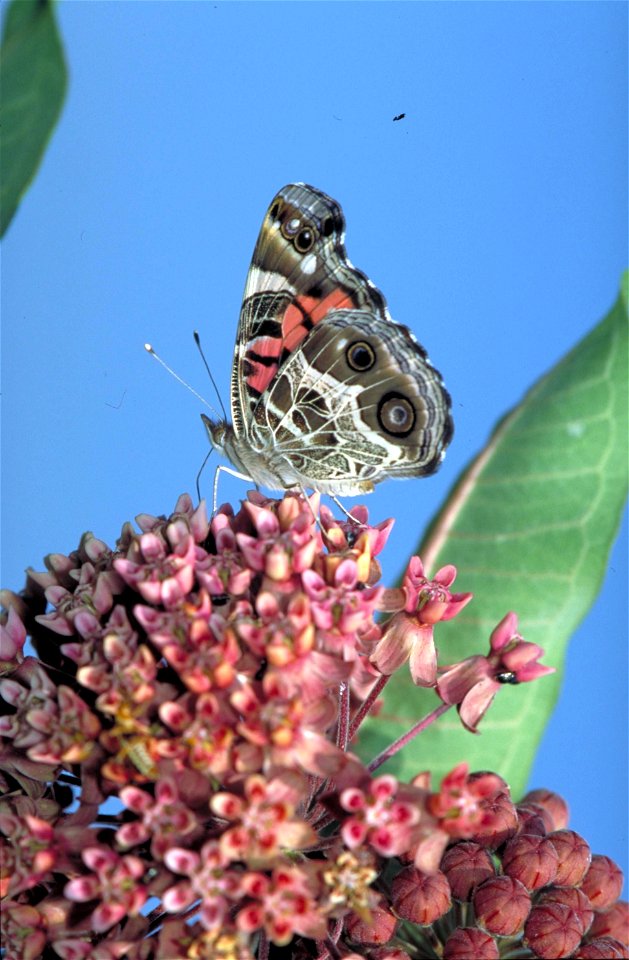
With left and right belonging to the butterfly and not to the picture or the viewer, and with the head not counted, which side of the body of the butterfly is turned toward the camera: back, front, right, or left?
left
